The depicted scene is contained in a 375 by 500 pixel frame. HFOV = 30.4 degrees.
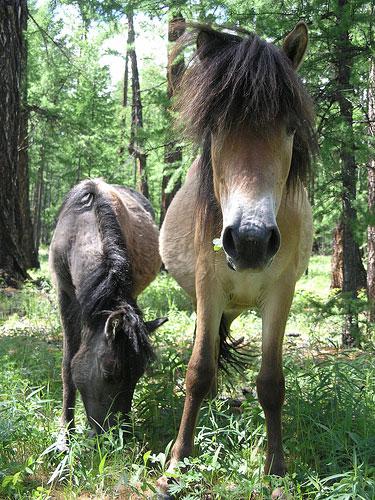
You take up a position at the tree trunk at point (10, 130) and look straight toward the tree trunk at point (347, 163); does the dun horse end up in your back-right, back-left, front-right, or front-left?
front-right

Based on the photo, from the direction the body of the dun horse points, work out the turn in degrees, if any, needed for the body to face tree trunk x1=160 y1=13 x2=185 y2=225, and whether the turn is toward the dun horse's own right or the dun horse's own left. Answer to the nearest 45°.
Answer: approximately 180°

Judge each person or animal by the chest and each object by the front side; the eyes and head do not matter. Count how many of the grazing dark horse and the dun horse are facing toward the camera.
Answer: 2

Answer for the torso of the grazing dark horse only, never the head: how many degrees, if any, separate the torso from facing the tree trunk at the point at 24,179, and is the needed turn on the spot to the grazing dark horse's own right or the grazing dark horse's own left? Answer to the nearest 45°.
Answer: approximately 180°

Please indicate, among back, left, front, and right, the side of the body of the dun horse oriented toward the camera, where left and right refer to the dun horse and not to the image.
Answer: front

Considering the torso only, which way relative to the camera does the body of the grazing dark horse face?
toward the camera

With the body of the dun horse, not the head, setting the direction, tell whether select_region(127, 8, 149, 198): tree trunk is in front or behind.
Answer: behind

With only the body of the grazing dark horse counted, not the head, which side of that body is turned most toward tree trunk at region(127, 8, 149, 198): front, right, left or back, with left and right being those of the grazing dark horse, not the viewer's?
back

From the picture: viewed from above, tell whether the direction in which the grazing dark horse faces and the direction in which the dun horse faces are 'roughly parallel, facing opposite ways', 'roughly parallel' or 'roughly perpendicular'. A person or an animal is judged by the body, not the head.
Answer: roughly parallel
